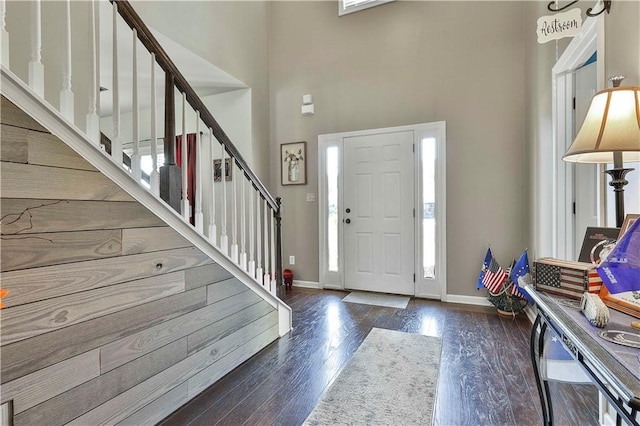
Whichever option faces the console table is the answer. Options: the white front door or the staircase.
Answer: the white front door

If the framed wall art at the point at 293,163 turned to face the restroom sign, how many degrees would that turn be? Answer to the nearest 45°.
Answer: approximately 45° to its left

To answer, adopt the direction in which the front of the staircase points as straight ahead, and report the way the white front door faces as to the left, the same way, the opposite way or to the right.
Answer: the opposite way

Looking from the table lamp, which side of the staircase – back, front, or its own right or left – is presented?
right

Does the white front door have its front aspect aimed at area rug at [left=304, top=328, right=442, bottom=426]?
yes

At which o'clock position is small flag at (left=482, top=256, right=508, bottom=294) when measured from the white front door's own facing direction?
The small flag is roughly at 10 o'clock from the white front door.

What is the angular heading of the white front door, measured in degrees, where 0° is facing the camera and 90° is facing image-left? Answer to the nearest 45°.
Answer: approximately 0°

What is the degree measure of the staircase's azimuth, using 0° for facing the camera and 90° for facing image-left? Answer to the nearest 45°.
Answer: approximately 225°

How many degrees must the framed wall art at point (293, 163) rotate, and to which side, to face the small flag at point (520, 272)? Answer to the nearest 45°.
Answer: approximately 45° to its left

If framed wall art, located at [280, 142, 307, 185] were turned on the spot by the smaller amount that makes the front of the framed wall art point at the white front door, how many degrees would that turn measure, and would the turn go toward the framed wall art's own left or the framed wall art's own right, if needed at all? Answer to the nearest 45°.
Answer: approximately 45° to the framed wall art's own left
